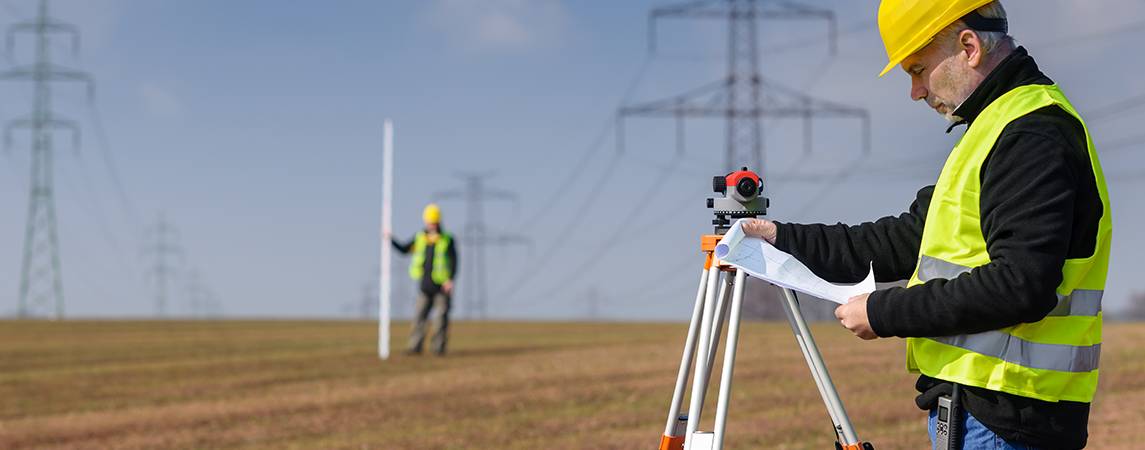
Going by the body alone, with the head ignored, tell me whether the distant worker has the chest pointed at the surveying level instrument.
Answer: yes

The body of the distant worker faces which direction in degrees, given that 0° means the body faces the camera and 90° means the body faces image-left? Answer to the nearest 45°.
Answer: approximately 0°

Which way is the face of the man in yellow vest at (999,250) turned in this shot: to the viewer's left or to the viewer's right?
to the viewer's left

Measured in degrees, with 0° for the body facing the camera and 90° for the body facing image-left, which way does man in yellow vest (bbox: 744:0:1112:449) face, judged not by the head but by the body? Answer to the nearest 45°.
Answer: approximately 90°

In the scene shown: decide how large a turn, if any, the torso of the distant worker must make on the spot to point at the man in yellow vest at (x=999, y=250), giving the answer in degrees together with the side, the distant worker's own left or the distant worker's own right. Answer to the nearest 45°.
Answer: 0° — they already face them

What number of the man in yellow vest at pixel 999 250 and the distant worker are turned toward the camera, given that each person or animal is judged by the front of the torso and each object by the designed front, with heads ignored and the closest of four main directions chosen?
1

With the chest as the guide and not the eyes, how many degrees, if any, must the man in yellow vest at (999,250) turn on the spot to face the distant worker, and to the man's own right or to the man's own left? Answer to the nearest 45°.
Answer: approximately 45° to the man's own right
